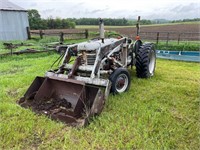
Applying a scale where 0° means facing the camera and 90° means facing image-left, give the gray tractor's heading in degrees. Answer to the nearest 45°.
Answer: approximately 45°

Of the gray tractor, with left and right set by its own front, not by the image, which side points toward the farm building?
right
